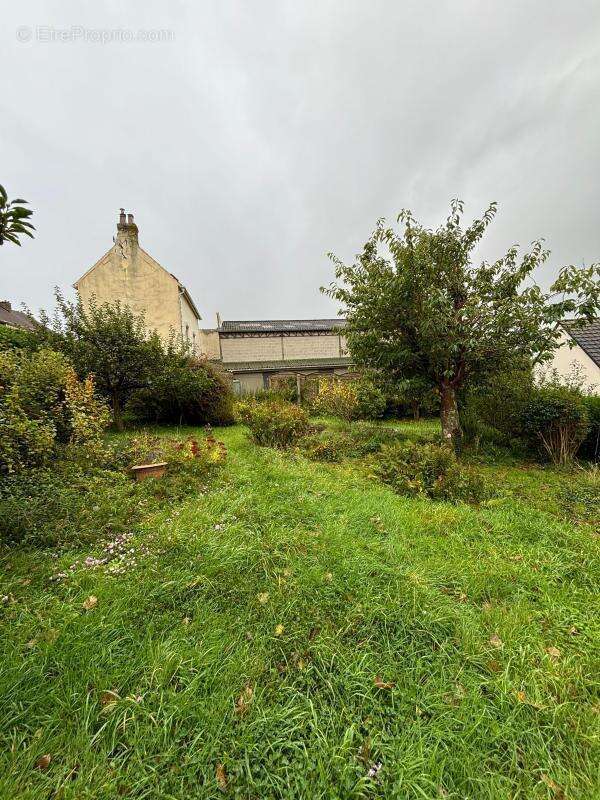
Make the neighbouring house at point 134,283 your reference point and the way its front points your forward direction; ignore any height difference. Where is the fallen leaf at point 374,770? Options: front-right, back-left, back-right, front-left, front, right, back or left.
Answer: right

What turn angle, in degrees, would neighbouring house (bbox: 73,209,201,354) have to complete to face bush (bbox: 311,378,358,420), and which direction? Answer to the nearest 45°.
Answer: approximately 45° to its right

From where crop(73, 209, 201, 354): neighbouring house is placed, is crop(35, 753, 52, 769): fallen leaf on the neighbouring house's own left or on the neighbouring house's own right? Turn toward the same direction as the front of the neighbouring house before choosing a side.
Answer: on the neighbouring house's own right

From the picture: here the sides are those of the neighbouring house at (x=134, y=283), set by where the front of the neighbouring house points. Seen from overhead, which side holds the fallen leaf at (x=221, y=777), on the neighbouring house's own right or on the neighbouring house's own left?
on the neighbouring house's own right

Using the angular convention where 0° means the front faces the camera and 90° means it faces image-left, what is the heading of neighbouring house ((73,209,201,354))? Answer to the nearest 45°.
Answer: approximately 270°

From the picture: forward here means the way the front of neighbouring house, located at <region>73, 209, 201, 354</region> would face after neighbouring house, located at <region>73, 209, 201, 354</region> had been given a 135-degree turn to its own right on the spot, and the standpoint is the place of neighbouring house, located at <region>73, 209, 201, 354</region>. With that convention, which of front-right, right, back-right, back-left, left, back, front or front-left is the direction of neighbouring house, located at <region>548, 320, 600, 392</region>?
left

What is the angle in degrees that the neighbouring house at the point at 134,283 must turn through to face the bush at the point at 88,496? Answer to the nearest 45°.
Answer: approximately 90° to its right

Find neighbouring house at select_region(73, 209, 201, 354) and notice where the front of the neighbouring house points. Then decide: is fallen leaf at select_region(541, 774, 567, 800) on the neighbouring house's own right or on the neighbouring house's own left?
on the neighbouring house's own right

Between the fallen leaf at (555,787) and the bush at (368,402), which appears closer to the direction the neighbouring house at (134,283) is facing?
the bush
